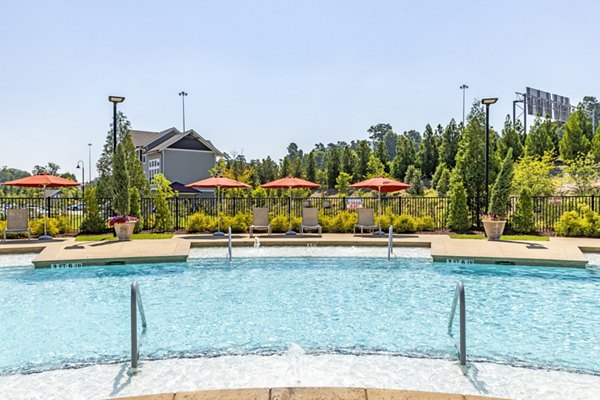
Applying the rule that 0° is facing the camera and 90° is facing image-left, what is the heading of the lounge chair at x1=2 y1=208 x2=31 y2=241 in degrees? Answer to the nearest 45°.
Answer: approximately 0°

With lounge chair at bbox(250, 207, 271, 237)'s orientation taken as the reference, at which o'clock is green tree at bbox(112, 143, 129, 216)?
The green tree is roughly at 3 o'clock from the lounge chair.

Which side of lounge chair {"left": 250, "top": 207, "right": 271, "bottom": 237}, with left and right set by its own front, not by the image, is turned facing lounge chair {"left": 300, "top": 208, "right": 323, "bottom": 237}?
left

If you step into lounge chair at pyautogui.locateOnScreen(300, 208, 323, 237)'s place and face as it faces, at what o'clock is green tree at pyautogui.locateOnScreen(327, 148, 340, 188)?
The green tree is roughly at 6 o'clock from the lounge chair.

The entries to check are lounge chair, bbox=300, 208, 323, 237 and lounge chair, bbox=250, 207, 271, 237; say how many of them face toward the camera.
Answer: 2

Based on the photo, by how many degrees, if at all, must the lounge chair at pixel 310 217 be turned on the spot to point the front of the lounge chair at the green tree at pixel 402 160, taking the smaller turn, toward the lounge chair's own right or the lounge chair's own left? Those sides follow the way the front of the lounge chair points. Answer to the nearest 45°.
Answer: approximately 180°

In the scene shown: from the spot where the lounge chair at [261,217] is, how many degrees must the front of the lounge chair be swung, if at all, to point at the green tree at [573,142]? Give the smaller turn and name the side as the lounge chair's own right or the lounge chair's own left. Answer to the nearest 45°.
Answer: approximately 135° to the lounge chair's own left

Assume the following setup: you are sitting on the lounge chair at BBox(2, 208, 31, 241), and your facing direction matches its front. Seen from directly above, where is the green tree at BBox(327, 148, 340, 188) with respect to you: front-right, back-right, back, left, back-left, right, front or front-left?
back-left

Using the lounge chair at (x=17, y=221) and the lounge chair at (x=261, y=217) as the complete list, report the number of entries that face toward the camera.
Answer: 2

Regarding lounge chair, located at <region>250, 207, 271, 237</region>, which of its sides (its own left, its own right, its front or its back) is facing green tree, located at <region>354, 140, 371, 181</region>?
back
